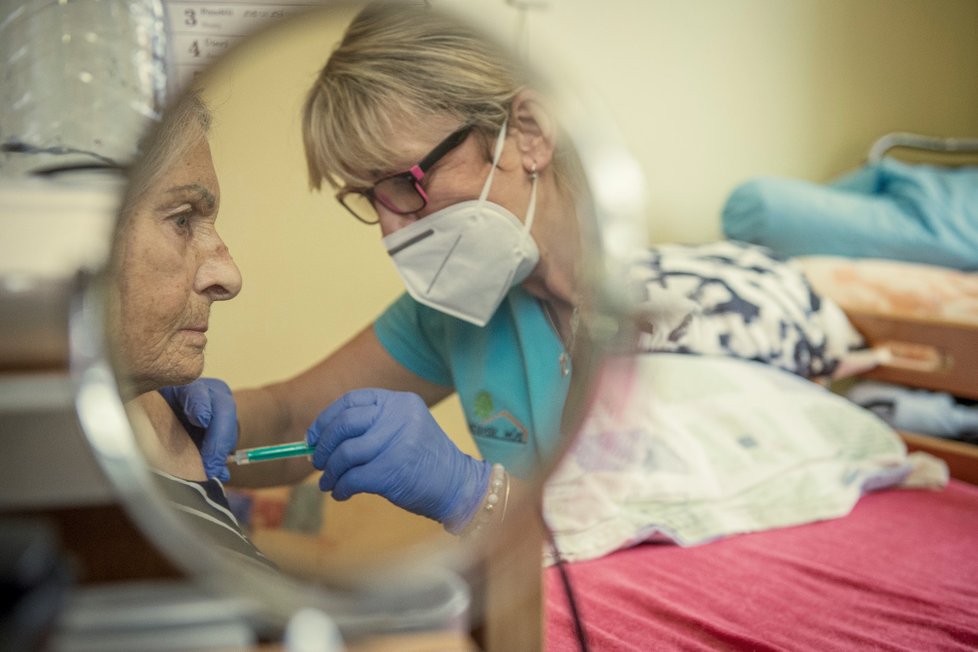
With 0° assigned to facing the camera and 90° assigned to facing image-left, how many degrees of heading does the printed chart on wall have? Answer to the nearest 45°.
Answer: approximately 0°

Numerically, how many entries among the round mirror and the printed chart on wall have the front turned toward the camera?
2

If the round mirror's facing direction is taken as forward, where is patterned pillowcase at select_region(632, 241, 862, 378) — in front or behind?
behind
